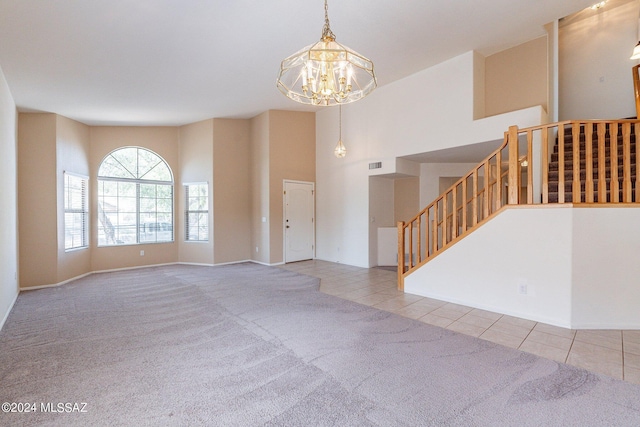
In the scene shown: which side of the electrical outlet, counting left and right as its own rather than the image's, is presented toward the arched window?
right

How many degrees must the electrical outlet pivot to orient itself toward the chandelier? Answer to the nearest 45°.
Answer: approximately 45° to its right

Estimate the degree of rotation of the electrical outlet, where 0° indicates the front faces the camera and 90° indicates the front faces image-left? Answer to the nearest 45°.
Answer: approximately 0°

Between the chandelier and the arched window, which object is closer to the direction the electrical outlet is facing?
the chandelier
